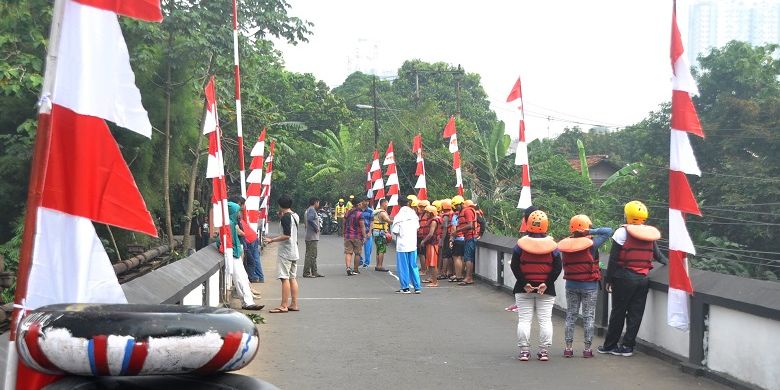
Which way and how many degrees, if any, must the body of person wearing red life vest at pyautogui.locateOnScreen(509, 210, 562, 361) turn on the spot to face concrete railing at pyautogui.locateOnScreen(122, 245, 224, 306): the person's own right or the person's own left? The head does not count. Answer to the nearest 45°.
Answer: approximately 90° to the person's own left

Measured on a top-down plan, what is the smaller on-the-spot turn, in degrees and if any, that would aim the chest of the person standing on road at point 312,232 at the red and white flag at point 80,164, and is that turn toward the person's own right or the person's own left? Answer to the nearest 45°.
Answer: approximately 90° to the person's own right

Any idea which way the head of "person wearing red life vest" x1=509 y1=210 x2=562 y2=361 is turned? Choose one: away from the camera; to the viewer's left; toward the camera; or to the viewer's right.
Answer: away from the camera

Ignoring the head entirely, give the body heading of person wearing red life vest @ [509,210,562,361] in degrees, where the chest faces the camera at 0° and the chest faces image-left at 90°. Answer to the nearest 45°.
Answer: approximately 180°

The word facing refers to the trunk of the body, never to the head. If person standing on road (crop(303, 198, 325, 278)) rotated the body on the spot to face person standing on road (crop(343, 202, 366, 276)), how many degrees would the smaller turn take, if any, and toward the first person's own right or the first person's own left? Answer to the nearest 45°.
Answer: approximately 45° to the first person's own left

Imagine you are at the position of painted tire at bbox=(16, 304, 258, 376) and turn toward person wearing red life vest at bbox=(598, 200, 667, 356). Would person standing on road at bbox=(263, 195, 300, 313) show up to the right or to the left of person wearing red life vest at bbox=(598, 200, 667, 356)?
left
